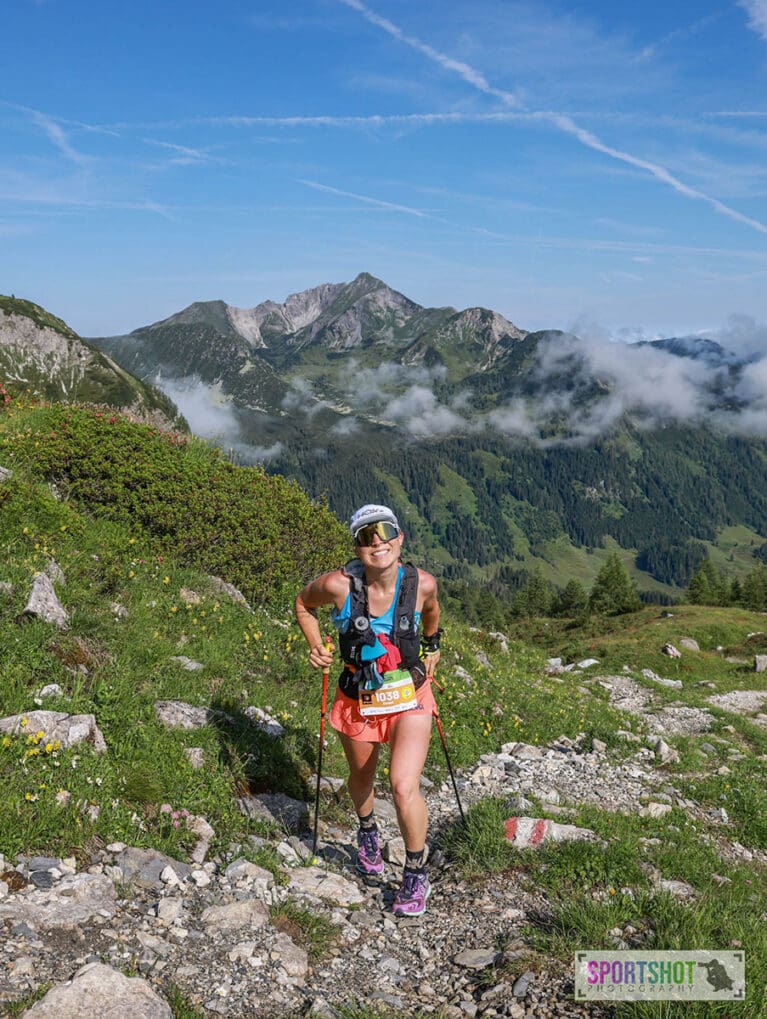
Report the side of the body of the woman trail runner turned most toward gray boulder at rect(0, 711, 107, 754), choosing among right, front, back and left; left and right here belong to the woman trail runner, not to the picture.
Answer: right

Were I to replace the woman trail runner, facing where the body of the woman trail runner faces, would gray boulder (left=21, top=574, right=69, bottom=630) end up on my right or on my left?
on my right

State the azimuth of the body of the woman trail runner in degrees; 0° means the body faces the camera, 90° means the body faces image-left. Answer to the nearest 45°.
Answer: approximately 0°
